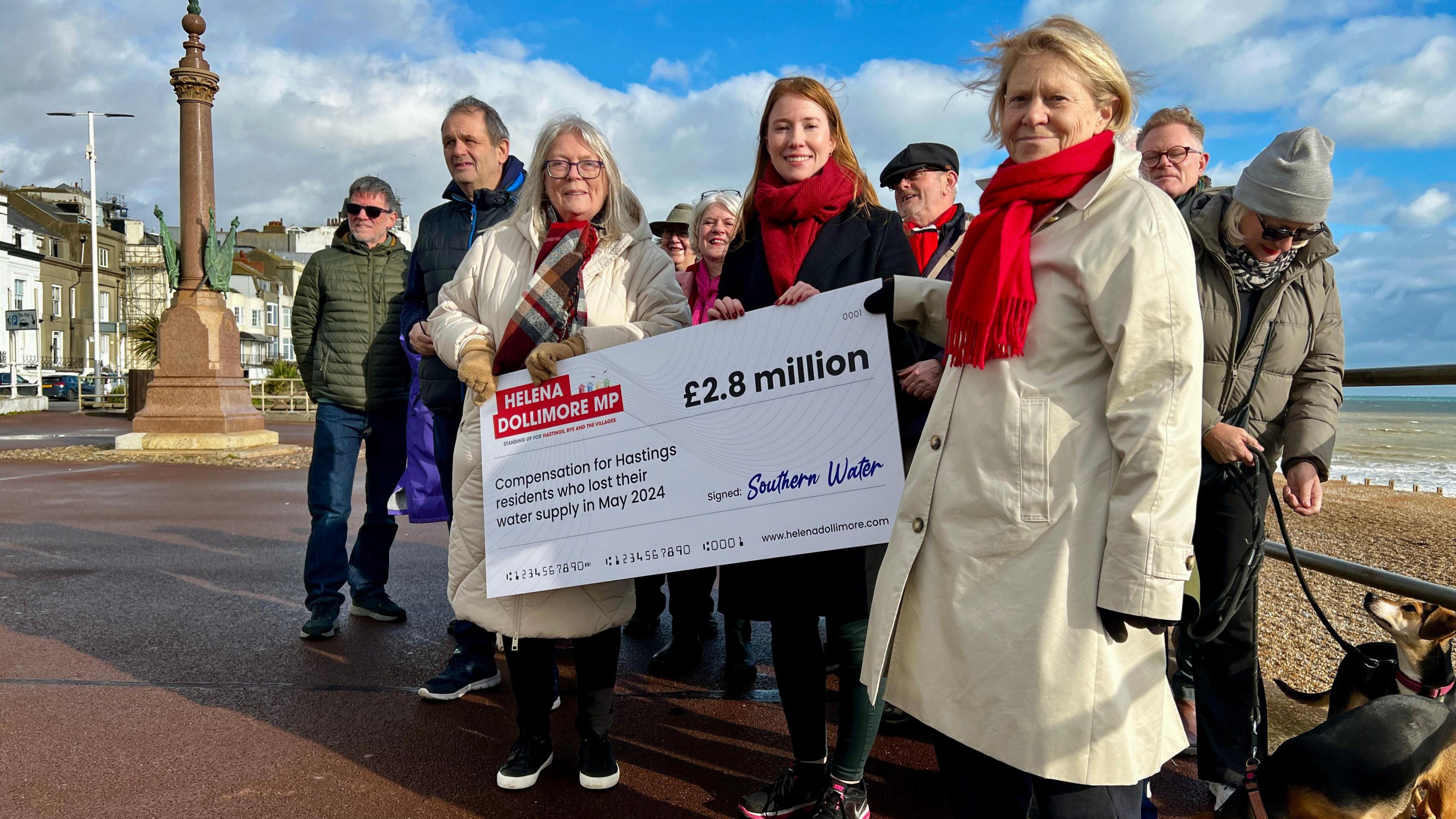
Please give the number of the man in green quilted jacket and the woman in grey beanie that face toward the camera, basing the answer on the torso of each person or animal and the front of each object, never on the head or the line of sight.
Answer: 2

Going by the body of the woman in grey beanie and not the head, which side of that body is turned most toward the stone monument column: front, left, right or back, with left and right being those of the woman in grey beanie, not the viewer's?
right

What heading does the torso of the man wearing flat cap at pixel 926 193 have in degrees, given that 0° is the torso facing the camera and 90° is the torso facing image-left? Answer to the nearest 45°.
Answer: approximately 45°

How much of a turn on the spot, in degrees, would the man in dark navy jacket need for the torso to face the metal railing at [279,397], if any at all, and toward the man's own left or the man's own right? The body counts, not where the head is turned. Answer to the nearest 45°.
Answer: approximately 135° to the man's own right

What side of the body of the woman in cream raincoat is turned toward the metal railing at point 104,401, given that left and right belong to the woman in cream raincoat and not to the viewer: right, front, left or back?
right

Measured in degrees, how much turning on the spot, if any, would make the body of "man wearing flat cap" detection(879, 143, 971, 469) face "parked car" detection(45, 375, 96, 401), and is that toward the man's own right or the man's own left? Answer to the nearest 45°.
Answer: approximately 90° to the man's own right

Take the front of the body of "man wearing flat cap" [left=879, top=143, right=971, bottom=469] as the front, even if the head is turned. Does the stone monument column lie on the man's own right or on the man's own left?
on the man's own right
